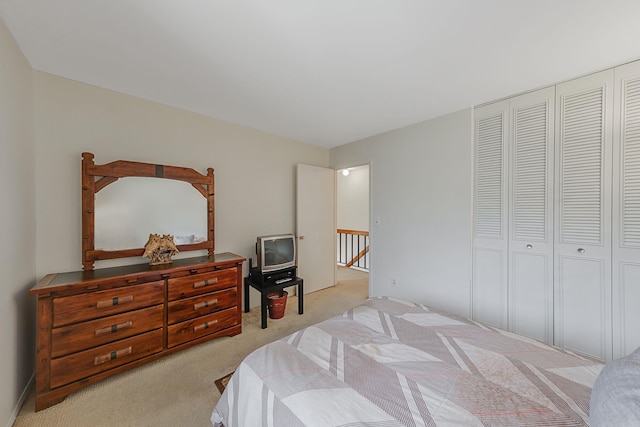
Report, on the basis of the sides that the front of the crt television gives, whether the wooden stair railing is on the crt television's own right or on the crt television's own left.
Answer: on the crt television's own left

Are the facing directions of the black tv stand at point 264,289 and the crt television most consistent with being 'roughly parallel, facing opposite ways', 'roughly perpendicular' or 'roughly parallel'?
roughly parallel

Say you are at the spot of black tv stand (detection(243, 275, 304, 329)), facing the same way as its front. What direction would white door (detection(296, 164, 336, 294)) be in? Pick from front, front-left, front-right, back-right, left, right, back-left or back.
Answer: left

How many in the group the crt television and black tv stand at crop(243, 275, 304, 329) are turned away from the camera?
0

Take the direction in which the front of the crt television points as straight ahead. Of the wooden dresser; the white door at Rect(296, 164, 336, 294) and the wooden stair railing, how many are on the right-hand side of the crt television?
1

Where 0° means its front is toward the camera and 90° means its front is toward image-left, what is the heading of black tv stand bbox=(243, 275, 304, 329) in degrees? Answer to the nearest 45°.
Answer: approximately 315°

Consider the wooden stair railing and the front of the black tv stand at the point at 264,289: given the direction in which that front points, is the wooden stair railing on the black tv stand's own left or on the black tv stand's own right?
on the black tv stand's own left

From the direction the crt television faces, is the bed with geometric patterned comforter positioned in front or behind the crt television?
in front

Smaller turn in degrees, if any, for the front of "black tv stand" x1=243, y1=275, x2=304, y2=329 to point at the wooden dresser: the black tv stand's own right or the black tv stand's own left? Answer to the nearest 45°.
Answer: approximately 90° to the black tv stand's own right

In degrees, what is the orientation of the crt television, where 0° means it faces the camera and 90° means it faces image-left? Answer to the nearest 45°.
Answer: approximately 315°

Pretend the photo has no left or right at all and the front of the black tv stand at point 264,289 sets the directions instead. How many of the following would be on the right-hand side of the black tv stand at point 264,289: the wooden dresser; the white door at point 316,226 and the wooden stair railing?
1

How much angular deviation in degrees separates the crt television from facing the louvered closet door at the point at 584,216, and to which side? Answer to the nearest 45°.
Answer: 0° — it already faces it
